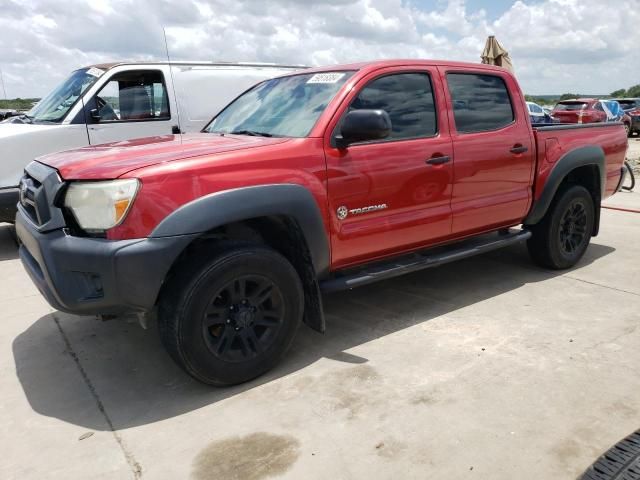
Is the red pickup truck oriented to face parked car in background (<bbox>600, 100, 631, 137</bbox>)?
no

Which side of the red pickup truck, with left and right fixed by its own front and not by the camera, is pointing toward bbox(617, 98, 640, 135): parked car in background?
back

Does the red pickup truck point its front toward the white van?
no

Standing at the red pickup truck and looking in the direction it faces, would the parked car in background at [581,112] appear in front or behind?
behind

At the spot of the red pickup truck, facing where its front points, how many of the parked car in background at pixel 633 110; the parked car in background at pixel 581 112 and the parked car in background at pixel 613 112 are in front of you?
0
